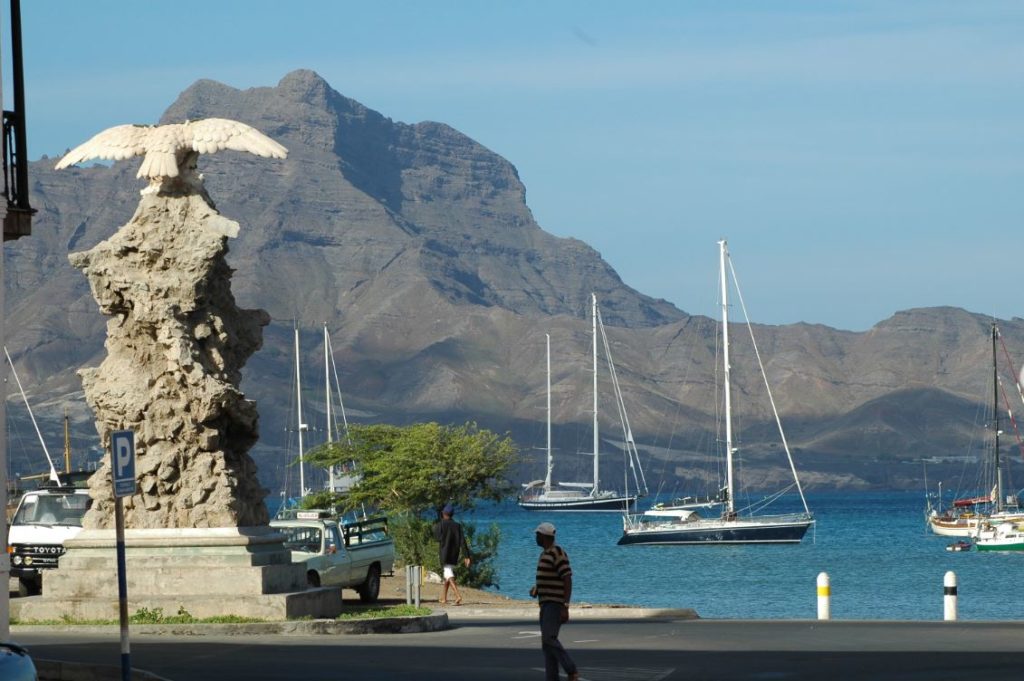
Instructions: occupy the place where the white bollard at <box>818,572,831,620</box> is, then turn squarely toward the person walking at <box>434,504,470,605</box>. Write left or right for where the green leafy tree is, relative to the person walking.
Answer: right

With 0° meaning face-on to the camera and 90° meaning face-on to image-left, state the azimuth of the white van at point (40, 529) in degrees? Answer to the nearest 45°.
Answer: approximately 0°

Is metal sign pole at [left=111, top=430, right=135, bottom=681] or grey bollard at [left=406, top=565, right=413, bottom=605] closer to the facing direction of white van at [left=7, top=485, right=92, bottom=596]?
the metal sign pole

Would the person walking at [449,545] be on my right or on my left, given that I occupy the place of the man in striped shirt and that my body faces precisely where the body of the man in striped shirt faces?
on my right

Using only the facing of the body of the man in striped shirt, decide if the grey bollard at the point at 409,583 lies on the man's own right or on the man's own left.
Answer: on the man's own right

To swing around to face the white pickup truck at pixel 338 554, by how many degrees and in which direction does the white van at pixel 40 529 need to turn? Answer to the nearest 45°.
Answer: approximately 90° to its left

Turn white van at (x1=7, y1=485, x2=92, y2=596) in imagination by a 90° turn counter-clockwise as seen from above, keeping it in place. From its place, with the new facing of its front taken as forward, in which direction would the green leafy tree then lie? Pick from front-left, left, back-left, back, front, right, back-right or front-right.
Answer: front-left
